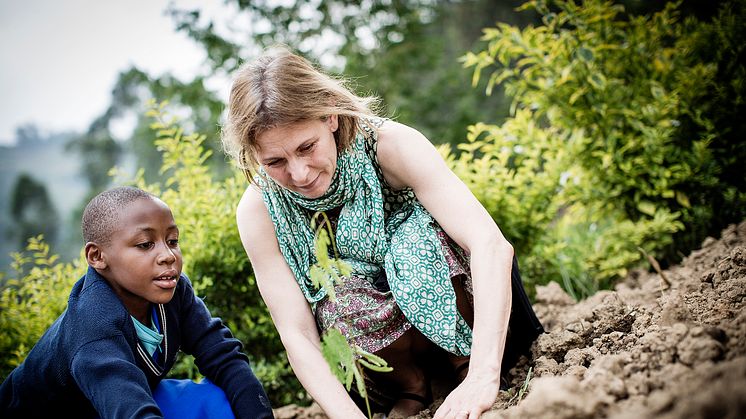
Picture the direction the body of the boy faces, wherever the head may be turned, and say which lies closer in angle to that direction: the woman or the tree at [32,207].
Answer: the woman

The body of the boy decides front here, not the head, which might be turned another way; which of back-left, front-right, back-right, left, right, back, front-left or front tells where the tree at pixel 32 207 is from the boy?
back-left

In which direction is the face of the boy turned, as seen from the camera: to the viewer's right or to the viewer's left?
to the viewer's right

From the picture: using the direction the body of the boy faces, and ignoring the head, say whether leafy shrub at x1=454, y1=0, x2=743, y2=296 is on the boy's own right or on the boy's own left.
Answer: on the boy's own left

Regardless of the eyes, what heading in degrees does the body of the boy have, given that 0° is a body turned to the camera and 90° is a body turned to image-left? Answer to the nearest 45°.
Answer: approximately 315°

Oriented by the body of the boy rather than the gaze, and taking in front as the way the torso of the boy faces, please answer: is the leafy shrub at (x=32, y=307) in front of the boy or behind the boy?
behind

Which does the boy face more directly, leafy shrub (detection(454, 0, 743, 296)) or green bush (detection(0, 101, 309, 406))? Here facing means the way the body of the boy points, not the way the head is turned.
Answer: the leafy shrub

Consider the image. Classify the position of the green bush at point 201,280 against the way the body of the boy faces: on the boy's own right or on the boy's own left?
on the boy's own left
